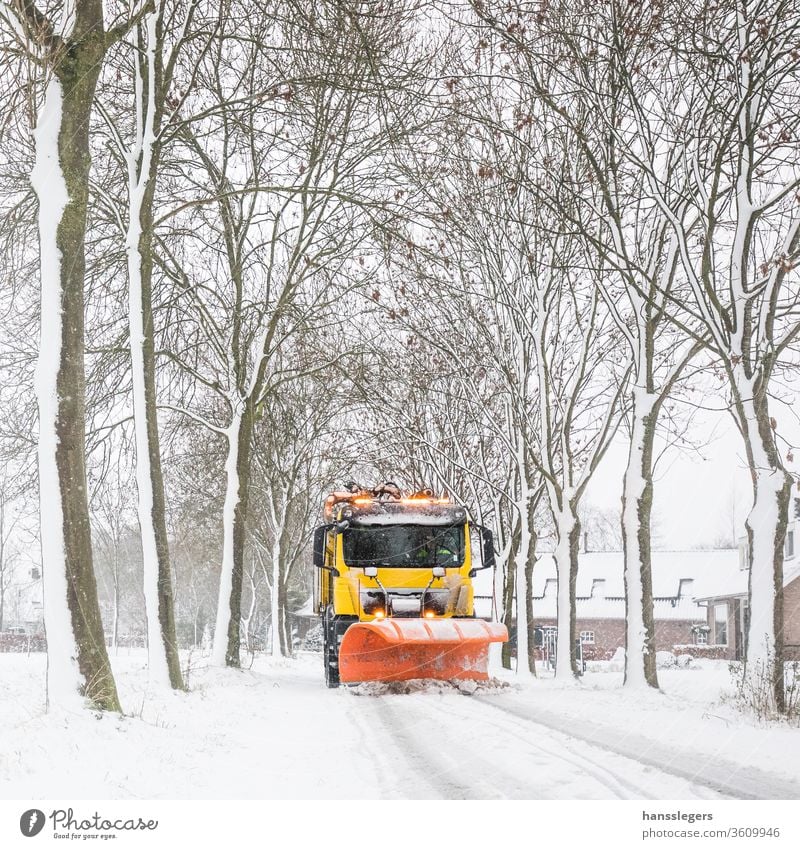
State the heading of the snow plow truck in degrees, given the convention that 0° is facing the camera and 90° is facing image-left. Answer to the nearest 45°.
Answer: approximately 0°

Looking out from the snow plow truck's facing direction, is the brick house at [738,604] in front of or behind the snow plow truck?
behind

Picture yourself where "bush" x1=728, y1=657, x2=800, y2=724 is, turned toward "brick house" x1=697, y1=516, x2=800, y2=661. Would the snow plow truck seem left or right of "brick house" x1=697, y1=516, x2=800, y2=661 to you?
left

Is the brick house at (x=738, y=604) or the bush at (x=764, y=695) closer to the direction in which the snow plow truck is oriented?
the bush

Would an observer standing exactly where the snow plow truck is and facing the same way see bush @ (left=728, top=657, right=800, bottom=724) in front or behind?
in front
